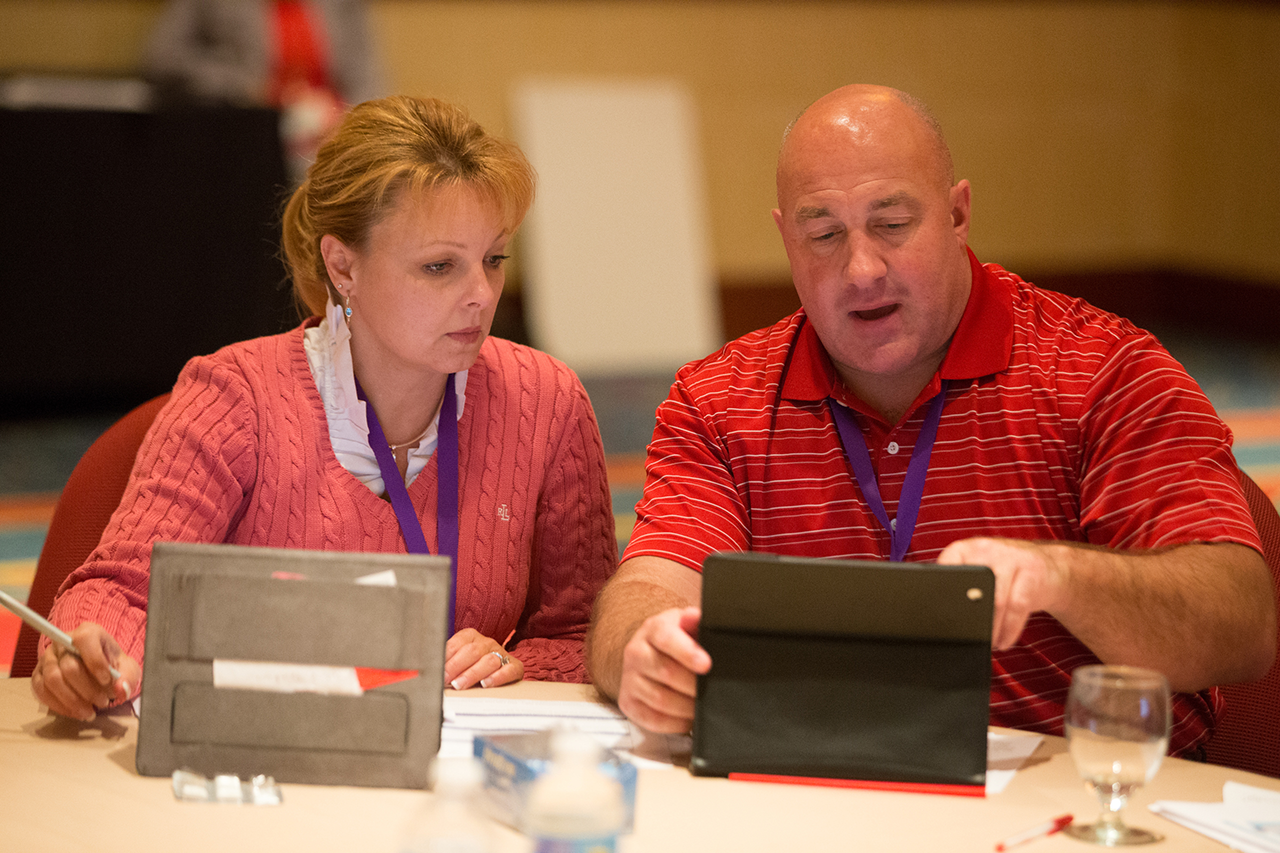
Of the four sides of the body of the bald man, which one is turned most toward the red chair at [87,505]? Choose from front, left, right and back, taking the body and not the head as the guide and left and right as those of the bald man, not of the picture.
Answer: right

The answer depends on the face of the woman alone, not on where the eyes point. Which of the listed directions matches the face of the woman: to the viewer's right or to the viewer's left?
to the viewer's right

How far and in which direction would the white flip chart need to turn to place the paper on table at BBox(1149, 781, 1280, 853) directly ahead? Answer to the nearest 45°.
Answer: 0° — it already faces it

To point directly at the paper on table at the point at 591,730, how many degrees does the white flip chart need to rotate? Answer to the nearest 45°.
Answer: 0° — it already faces it

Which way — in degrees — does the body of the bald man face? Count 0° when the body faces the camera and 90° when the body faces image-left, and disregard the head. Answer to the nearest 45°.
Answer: approximately 0°

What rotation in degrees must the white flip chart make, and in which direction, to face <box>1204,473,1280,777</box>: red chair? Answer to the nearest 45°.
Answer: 0° — it already faces it

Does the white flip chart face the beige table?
yes
